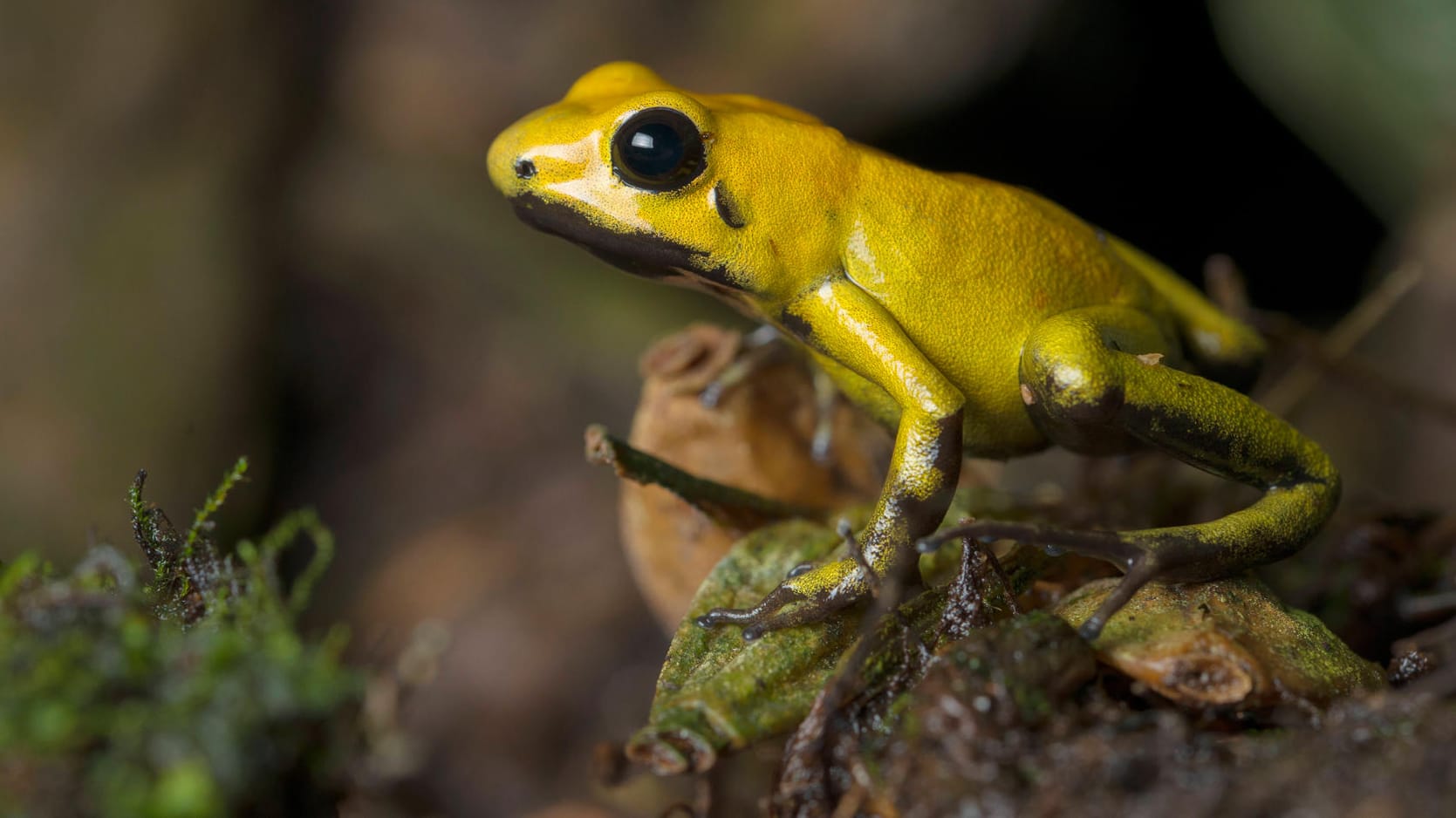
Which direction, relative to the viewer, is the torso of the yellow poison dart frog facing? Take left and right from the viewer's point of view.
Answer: facing to the left of the viewer

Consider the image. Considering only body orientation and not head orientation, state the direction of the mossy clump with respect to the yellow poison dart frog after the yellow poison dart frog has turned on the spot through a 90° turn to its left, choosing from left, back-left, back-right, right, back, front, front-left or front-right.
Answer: front-right

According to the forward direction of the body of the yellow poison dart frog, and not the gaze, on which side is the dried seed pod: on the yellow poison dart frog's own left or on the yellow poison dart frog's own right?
on the yellow poison dart frog's own right
